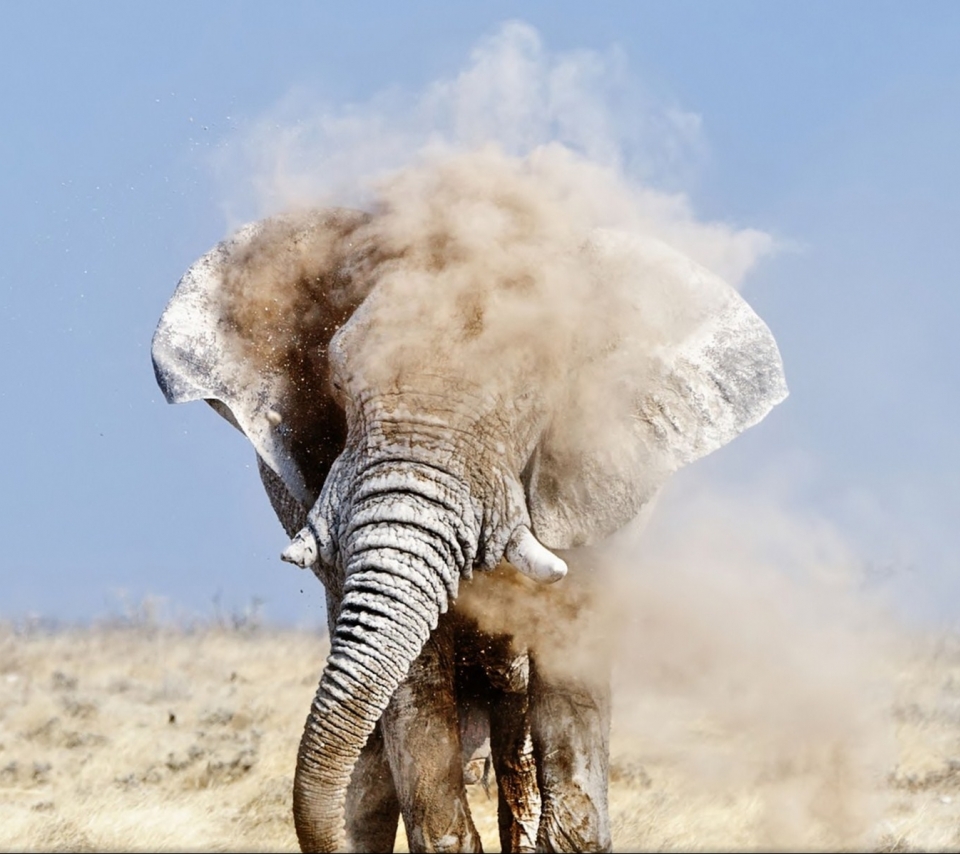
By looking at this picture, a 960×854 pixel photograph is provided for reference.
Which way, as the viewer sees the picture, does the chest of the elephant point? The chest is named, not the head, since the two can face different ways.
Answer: toward the camera
